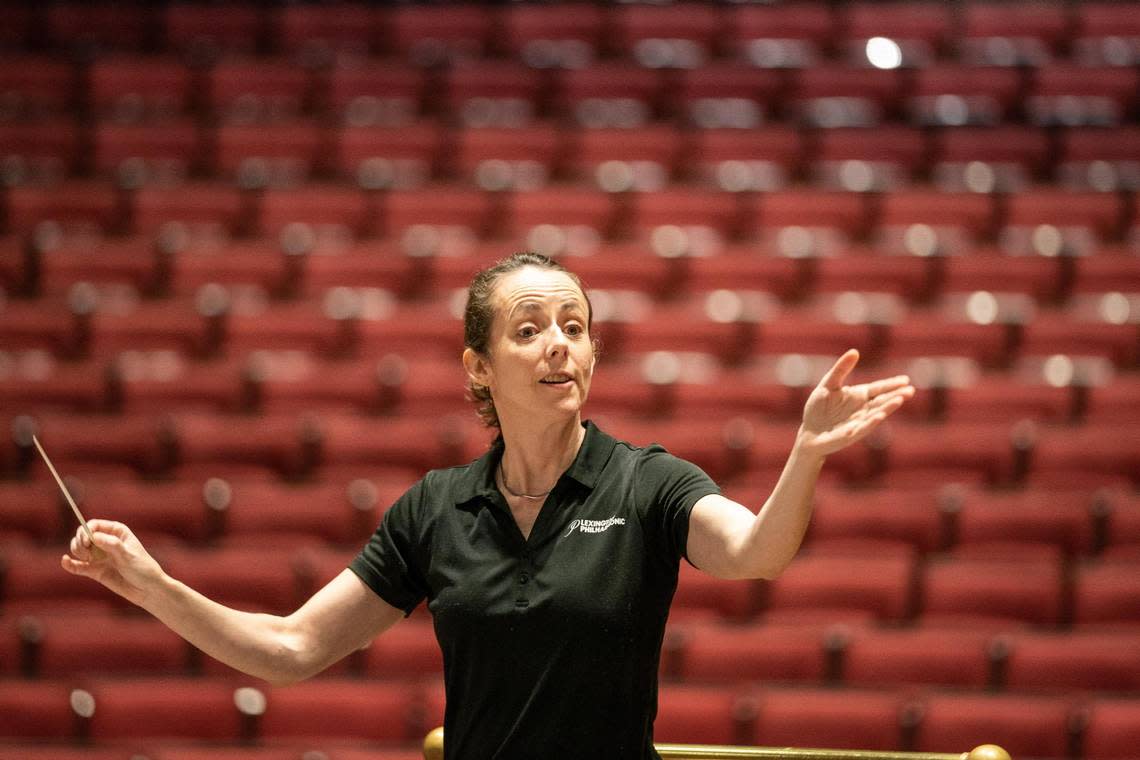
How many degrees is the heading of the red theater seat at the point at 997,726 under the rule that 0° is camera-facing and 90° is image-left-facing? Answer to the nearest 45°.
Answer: approximately 0°

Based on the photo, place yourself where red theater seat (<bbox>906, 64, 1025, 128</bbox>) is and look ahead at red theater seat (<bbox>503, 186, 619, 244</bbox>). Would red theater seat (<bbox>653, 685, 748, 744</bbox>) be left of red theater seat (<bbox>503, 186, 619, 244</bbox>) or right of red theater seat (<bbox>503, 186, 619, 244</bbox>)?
left

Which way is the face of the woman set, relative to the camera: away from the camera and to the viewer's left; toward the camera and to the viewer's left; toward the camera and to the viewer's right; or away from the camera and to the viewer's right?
toward the camera and to the viewer's right

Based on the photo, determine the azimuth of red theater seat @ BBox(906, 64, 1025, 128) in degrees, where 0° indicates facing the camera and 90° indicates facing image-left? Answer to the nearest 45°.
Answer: approximately 0°

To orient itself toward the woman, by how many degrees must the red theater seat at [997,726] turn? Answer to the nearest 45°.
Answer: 0° — it already faces them

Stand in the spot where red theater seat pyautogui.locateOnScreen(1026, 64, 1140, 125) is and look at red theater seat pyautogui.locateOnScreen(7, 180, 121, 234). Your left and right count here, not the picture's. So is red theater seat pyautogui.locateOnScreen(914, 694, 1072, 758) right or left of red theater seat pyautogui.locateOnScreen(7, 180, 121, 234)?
left
